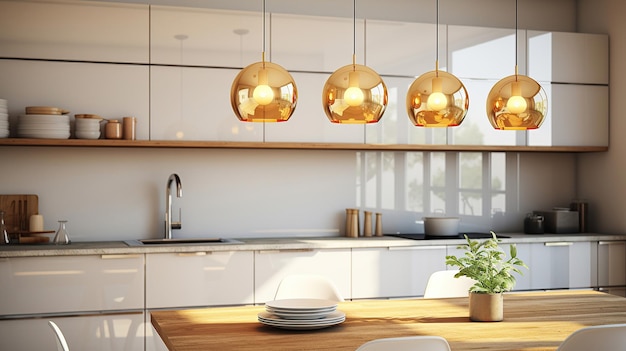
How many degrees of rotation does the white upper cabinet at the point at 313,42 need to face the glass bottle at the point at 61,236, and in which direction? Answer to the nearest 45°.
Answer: approximately 90° to its right

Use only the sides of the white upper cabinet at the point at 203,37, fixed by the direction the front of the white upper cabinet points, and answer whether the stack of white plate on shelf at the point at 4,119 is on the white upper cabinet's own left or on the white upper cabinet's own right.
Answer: on the white upper cabinet's own right

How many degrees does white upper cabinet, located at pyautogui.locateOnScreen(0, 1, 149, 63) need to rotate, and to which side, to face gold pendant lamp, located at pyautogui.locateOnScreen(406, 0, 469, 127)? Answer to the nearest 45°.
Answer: approximately 45° to its left
